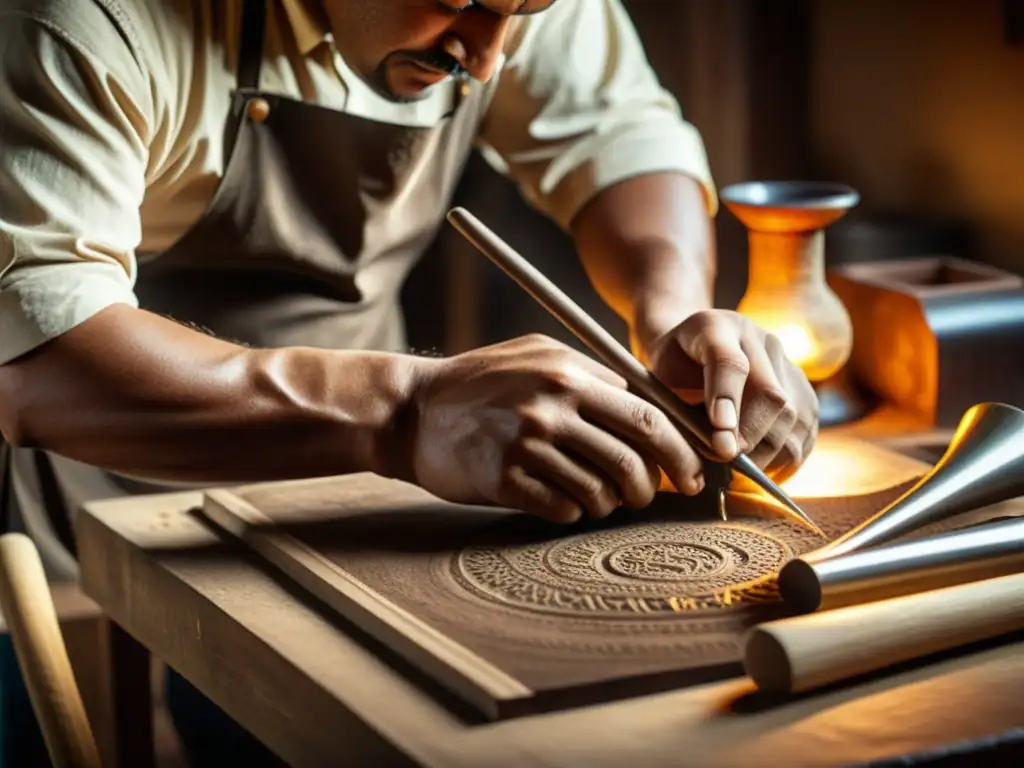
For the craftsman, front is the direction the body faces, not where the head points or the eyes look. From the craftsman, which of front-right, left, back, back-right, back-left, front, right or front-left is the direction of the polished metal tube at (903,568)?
front

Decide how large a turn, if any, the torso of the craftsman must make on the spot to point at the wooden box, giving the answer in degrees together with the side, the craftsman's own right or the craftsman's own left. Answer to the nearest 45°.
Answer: approximately 45° to the craftsman's own left

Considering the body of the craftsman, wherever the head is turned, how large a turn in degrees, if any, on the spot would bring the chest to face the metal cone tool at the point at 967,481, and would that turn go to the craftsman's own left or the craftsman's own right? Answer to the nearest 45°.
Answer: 0° — they already face it

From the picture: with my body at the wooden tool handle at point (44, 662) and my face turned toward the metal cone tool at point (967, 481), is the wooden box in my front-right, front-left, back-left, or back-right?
front-left

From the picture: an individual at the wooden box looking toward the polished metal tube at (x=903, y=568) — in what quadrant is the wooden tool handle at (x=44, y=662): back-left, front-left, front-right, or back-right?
front-right

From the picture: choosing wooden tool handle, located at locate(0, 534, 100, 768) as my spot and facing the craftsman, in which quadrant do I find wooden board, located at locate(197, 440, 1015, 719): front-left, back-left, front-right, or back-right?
front-right

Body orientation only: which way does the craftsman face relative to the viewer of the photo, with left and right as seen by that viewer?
facing the viewer and to the right of the viewer

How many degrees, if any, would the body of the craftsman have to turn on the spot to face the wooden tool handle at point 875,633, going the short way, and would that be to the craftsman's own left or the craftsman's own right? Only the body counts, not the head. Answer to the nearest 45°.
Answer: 0° — they already face it

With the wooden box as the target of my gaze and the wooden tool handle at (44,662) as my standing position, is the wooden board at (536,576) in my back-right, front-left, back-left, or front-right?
front-right
